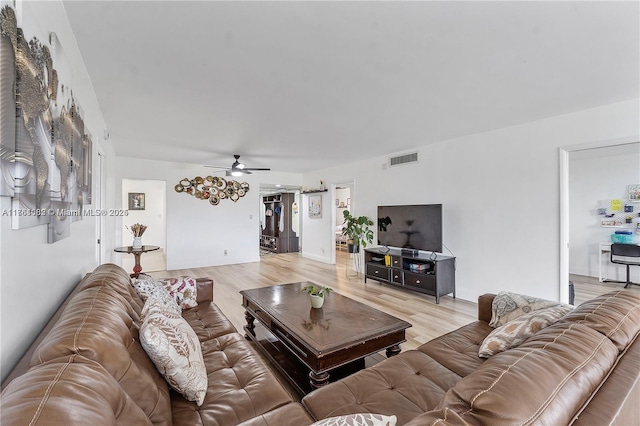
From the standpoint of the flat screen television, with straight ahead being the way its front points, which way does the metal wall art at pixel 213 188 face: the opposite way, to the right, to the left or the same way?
to the left

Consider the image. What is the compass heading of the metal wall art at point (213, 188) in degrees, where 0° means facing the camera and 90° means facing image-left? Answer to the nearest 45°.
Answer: approximately 0°

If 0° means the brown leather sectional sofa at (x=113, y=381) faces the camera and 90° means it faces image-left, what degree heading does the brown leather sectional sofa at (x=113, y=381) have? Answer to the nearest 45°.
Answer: approximately 270°

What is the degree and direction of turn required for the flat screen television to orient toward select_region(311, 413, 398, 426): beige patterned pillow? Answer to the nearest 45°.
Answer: approximately 45° to its left

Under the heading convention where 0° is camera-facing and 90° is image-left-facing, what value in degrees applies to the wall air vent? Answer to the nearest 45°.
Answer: approximately 45°

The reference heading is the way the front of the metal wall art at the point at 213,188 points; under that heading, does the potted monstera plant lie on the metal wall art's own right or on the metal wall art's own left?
on the metal wall art's own left

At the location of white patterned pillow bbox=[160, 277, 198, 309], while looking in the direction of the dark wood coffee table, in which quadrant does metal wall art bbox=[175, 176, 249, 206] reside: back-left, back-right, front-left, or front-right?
back-left

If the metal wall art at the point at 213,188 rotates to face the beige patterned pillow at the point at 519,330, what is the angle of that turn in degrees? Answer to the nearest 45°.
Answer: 0° — it already faces it

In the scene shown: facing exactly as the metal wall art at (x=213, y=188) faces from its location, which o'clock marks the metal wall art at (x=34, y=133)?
the metal wall art at (x=34, y=133) is roughly at 12 o'clock from the metal wall art at (x=213, y=188).

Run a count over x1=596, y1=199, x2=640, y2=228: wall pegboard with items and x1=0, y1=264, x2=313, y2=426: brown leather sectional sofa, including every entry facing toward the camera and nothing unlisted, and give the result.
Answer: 1
